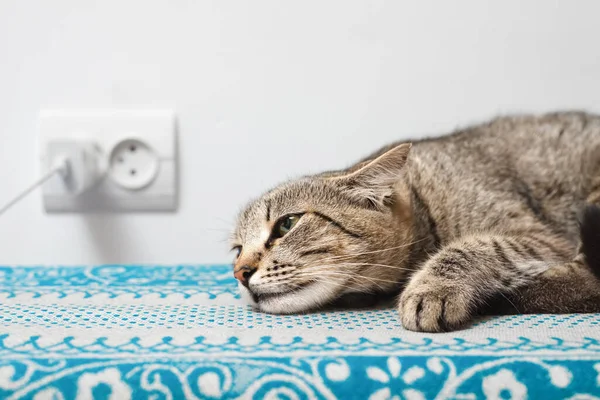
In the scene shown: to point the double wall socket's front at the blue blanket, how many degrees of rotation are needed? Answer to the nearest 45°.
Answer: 0° — it already faces it

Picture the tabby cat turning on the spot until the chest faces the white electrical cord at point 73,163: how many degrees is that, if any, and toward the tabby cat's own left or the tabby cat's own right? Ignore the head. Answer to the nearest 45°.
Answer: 0° — it already faces it

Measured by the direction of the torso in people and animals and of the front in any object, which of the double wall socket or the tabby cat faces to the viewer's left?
the tabby cat

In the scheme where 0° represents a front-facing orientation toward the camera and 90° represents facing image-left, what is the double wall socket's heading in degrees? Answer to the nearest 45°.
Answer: approximately 0°

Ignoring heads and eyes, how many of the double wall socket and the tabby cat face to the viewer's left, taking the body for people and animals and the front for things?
1

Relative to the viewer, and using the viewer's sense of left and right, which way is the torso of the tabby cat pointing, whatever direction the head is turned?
facing to the left of the viewer
